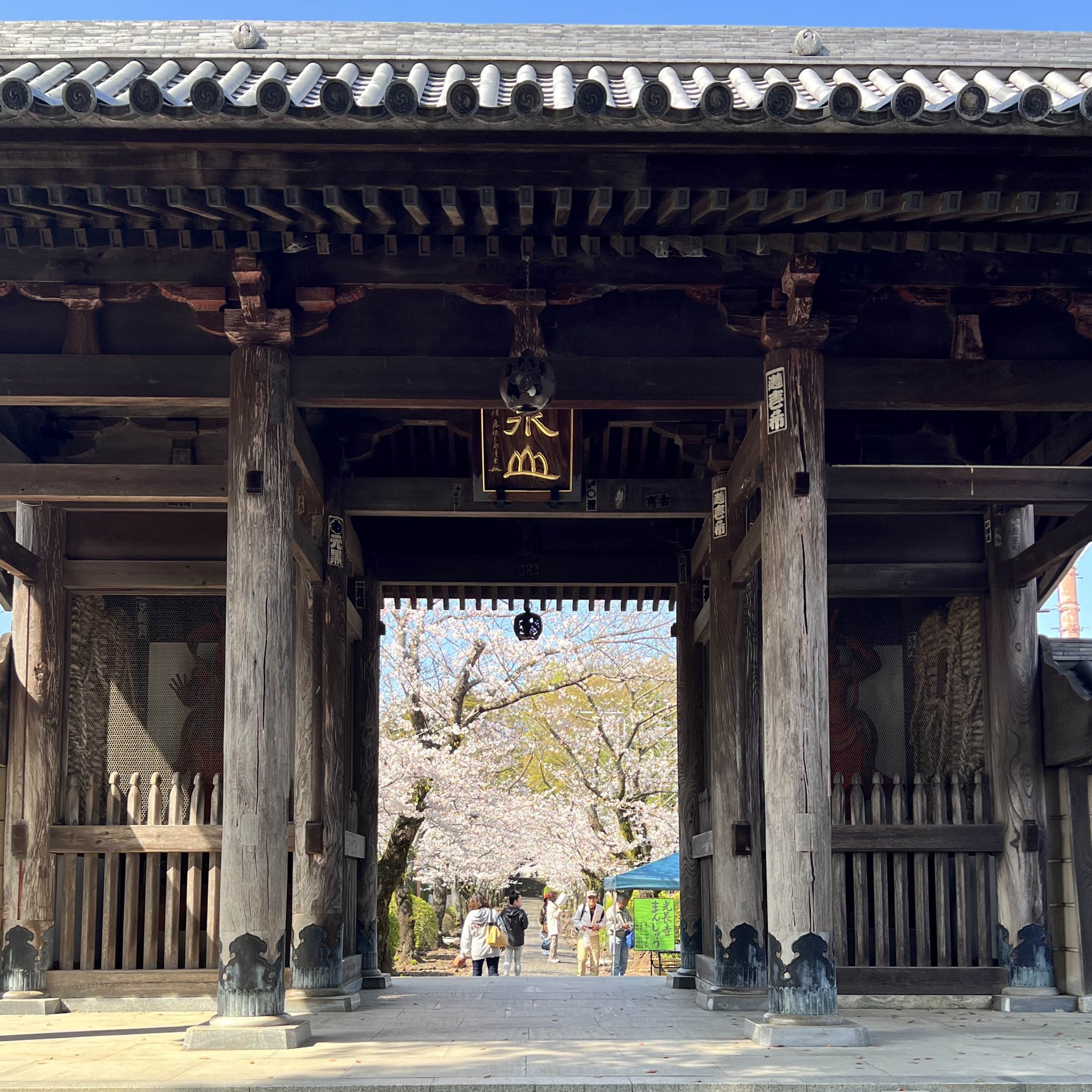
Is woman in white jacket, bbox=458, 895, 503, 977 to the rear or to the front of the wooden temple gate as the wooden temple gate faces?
to the rear

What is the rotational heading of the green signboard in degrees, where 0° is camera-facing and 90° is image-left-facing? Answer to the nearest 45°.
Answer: approximately 0°

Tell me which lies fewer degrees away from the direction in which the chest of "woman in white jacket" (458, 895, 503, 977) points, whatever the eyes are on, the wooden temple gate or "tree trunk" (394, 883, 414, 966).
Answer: the tree trunk

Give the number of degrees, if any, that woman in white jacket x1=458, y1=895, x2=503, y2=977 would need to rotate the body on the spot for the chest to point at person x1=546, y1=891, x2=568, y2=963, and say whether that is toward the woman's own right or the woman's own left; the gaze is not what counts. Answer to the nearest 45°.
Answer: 0° — they already face them

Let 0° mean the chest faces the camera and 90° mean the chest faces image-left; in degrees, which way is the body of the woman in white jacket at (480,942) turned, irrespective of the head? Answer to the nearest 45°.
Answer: approximately 180°

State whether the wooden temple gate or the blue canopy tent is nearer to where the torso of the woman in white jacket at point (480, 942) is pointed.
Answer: the blue canopy tent

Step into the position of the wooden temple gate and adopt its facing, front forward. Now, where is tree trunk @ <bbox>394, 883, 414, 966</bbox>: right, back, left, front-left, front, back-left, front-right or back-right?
back

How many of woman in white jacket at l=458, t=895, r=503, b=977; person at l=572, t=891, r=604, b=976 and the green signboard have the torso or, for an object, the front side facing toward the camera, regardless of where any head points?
2

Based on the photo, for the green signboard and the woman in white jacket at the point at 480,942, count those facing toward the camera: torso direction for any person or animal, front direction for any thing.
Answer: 1

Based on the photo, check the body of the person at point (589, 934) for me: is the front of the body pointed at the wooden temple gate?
yes

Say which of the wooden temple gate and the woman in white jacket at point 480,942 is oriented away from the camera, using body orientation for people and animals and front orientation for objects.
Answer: the woman in white jacket
